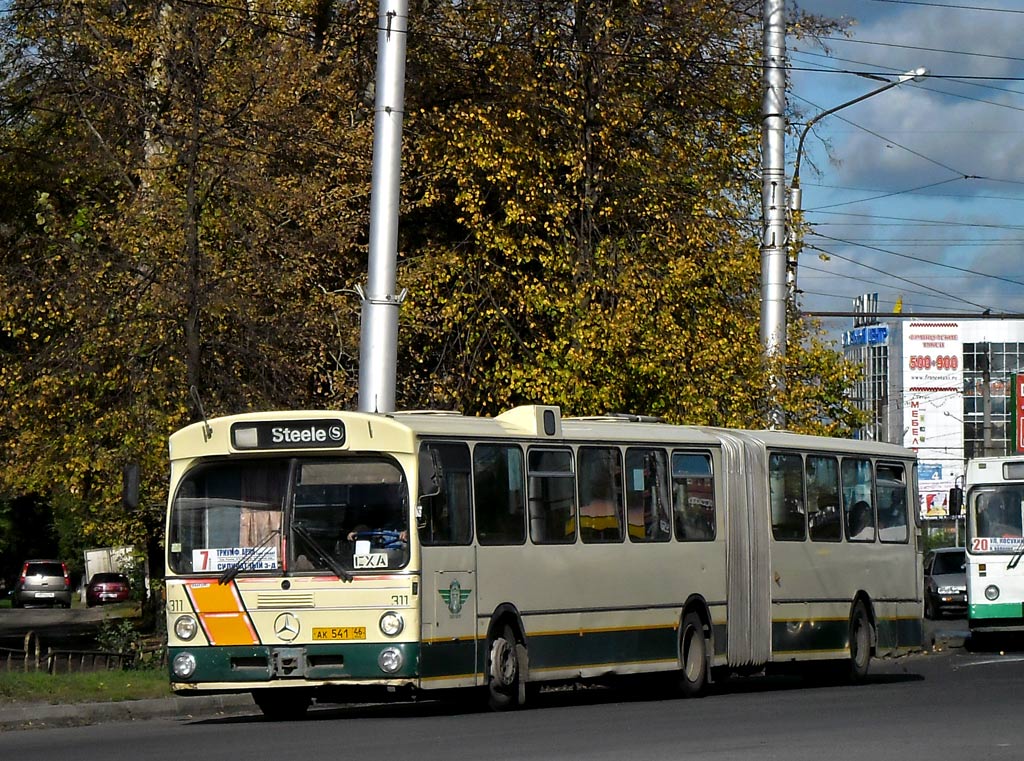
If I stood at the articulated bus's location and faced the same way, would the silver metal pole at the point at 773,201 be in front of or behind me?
behind

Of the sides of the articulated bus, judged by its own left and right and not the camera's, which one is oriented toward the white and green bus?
back

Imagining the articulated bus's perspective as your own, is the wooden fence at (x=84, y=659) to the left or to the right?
on its right

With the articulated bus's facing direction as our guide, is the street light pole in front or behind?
behind

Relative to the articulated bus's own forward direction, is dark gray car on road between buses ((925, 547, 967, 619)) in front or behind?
behind

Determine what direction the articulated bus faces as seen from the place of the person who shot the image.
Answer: facing the viewer and to the left of the viewer
